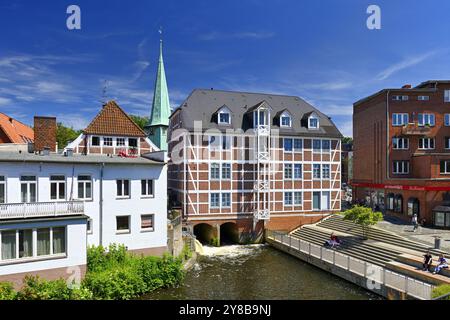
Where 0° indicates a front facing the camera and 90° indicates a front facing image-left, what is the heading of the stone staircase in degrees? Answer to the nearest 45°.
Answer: approximately 45°

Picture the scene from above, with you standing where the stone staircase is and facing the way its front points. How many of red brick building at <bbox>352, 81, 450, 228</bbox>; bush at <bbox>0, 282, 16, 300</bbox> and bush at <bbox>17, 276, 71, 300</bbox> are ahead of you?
2

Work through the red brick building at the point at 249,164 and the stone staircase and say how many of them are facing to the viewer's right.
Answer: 0

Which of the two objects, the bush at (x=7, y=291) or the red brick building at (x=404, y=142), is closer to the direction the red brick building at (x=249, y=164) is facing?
the bush

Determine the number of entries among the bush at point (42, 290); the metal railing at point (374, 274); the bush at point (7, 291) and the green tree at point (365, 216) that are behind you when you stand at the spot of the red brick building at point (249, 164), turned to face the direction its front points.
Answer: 0

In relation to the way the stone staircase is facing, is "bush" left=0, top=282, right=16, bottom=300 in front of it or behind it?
in front

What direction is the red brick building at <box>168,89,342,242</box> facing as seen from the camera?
toward the camera

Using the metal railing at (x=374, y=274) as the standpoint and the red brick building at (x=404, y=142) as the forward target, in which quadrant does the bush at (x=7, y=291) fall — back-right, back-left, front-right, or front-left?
back-left

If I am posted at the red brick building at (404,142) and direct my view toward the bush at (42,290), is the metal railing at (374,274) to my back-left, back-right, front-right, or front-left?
front-left

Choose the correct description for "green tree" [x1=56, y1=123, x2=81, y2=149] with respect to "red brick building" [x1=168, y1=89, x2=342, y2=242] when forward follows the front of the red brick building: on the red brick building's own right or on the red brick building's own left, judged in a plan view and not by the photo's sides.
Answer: on the red brick building's own right

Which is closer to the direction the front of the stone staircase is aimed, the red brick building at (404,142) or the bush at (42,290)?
the bush

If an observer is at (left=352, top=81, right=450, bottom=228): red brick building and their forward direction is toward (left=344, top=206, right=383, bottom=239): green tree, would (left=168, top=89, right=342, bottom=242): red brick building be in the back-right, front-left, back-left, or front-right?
front-right

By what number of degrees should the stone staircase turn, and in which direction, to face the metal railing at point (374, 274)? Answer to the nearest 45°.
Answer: approximately 45° to its left

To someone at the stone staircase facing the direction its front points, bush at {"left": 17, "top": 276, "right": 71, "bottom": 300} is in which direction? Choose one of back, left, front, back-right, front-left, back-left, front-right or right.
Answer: front

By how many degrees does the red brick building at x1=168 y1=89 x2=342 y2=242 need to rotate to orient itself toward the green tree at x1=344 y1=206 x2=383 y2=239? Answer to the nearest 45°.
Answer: approximately 45° to its left
